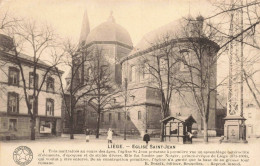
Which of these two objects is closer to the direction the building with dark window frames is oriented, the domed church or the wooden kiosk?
the wooden kiosk

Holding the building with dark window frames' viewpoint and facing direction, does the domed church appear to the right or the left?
on its left

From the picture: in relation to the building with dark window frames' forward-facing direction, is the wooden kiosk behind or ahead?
ahead

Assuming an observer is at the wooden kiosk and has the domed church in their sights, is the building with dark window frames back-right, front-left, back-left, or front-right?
front-left

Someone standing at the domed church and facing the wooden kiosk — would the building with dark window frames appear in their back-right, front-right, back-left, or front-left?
front-right

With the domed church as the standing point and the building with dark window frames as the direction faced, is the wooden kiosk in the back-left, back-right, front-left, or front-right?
front-left

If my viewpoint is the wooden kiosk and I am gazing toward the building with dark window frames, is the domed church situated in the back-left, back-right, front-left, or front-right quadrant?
front-right

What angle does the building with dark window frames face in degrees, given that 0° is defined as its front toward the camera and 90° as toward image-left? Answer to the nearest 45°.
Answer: approximately 315°
